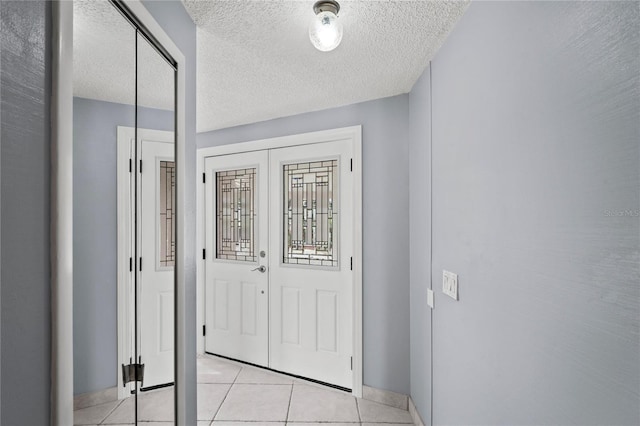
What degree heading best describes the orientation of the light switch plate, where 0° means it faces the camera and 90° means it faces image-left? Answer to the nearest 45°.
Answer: approximately 45°

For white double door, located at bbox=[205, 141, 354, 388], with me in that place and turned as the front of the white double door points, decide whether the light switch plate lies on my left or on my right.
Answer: on my left

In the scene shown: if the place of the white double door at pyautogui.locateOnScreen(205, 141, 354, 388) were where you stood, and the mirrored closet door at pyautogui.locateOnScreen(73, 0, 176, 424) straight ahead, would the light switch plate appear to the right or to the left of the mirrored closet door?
left

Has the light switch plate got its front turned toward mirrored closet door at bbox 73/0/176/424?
yes

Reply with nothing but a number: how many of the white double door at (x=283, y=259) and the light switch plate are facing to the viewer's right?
0
